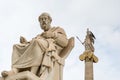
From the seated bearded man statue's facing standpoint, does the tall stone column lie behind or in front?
behind
